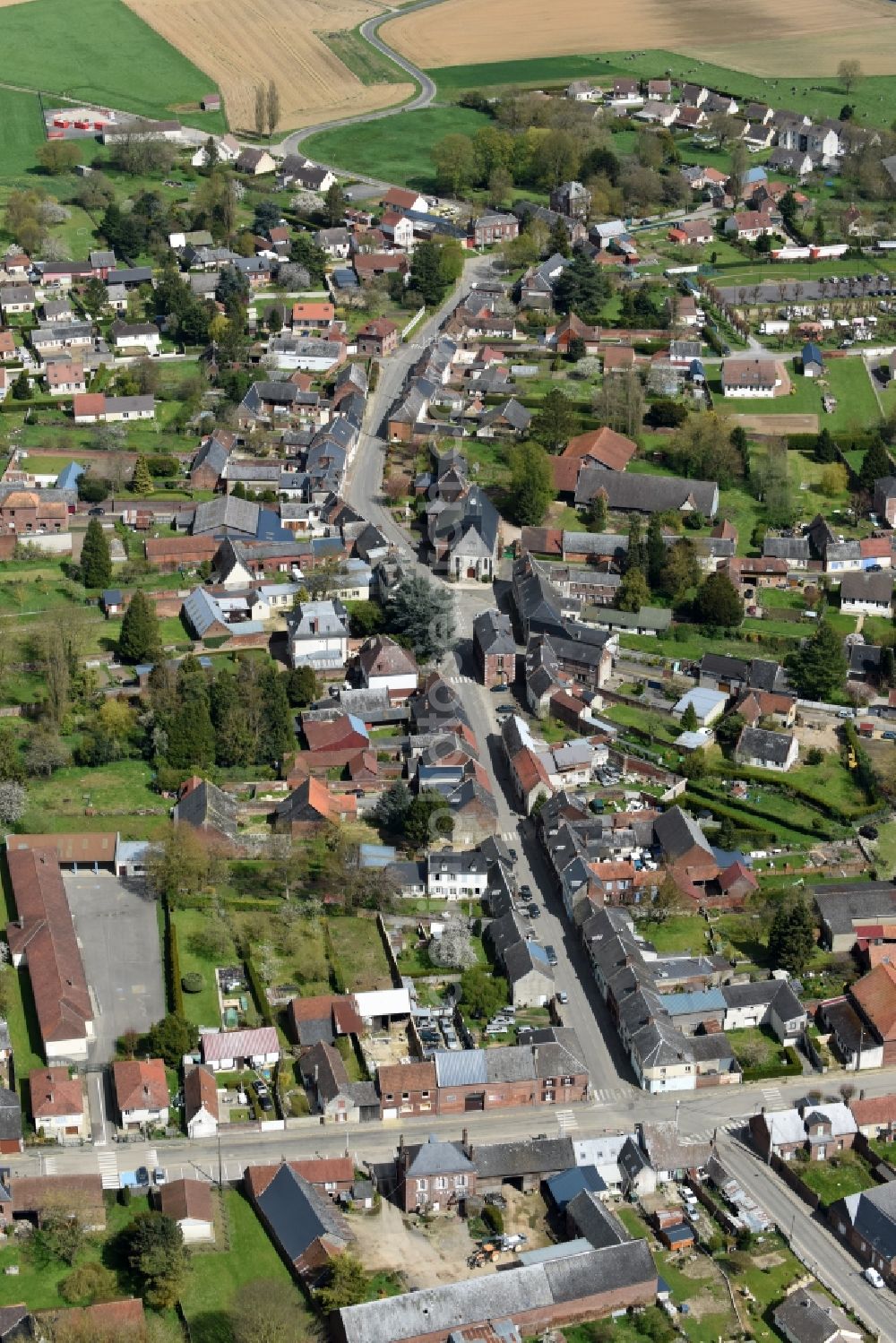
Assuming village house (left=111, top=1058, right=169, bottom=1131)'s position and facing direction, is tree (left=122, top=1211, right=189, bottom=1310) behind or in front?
in front

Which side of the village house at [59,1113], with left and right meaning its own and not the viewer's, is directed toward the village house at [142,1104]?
left

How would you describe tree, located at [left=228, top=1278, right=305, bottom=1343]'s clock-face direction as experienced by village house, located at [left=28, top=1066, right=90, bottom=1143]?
The tree is roughly at 11 o'clock from the village house.

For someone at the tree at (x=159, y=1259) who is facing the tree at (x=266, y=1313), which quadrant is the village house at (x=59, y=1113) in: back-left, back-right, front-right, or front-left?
back-left

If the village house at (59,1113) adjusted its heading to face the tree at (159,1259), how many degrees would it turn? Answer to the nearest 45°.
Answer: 0° — it already faces it

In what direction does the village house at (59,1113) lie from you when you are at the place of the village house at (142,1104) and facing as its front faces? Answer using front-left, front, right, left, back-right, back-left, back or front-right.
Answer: right

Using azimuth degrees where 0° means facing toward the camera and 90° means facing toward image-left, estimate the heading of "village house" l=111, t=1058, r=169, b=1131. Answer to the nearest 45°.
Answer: approximately 0°

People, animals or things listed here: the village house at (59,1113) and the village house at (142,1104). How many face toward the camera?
2

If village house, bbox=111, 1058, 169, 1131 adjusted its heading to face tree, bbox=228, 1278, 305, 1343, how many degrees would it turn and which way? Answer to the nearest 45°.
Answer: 0° — it already faces it

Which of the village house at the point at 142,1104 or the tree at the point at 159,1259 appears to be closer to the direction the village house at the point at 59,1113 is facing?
the tree
